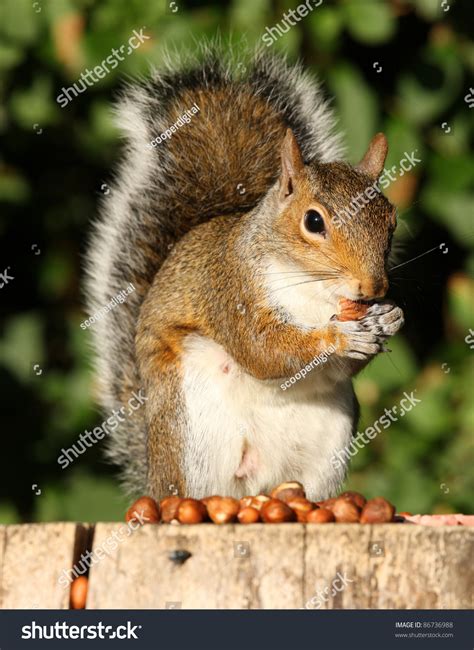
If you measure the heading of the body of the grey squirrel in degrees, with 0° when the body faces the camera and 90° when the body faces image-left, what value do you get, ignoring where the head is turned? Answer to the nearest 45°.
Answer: approximately 315°

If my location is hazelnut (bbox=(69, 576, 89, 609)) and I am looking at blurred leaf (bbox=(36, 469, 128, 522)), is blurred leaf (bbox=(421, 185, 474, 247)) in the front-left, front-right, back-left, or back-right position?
front-right

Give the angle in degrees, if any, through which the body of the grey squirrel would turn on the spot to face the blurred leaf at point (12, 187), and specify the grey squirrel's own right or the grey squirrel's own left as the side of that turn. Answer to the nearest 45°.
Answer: approximately 180°

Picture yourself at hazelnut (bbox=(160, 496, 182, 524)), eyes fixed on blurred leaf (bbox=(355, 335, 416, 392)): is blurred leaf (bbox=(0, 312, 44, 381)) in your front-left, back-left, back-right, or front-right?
front-left
